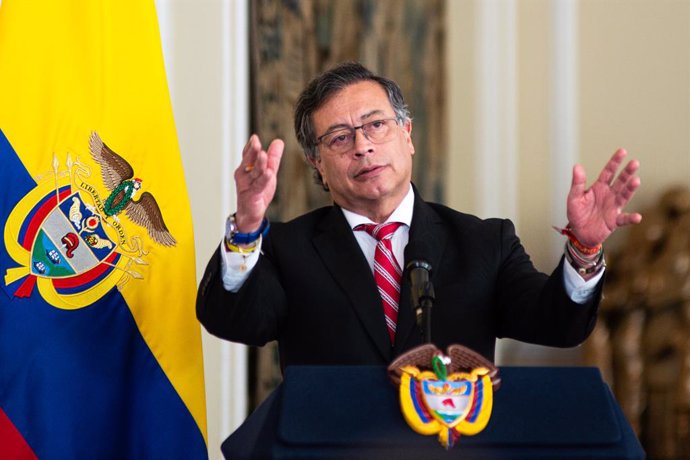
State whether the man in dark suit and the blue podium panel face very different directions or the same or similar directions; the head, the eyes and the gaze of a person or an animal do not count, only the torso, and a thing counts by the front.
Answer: same or similar directions

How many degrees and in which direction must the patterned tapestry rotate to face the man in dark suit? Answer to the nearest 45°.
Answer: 0° — it already faces them

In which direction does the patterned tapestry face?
toward the camera

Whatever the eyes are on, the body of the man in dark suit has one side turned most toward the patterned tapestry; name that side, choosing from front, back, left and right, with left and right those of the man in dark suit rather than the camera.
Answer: back

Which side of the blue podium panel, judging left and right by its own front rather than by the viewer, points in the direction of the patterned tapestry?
back

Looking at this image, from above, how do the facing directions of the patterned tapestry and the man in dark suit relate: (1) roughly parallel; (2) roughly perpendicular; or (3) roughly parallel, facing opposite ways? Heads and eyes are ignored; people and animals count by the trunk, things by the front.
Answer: roughly parallel

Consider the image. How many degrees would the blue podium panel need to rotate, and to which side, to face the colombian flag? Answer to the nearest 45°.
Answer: approximately 135° to its right

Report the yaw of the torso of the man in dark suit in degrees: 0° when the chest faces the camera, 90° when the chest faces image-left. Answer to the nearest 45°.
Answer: approximately 0°

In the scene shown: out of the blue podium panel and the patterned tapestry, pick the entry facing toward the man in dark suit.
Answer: the patterned tapestry

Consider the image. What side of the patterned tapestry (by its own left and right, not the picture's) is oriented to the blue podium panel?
front

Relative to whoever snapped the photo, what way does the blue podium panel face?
facing the viewer
